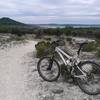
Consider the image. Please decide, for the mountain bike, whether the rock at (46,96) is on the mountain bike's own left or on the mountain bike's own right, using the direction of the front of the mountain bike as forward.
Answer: on the mountain bike's own left

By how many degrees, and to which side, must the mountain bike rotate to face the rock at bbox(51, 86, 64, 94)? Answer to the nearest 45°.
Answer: approximately 45° to its left

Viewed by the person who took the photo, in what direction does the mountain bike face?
facing away from the viewer and to the left of the viewer
